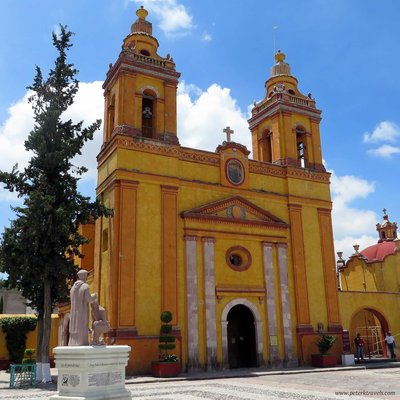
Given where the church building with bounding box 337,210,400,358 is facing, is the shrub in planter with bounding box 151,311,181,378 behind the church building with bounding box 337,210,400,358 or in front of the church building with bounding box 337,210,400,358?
in front

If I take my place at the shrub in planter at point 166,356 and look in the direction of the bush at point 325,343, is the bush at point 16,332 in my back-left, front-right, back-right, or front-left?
back-left

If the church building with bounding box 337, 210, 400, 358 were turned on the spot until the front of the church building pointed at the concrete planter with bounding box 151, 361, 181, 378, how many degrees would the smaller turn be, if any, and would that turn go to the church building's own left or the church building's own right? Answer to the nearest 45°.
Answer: approximately 45° to the church building's own right

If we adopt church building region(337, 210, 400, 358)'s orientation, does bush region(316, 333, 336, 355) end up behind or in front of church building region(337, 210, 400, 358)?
in front
